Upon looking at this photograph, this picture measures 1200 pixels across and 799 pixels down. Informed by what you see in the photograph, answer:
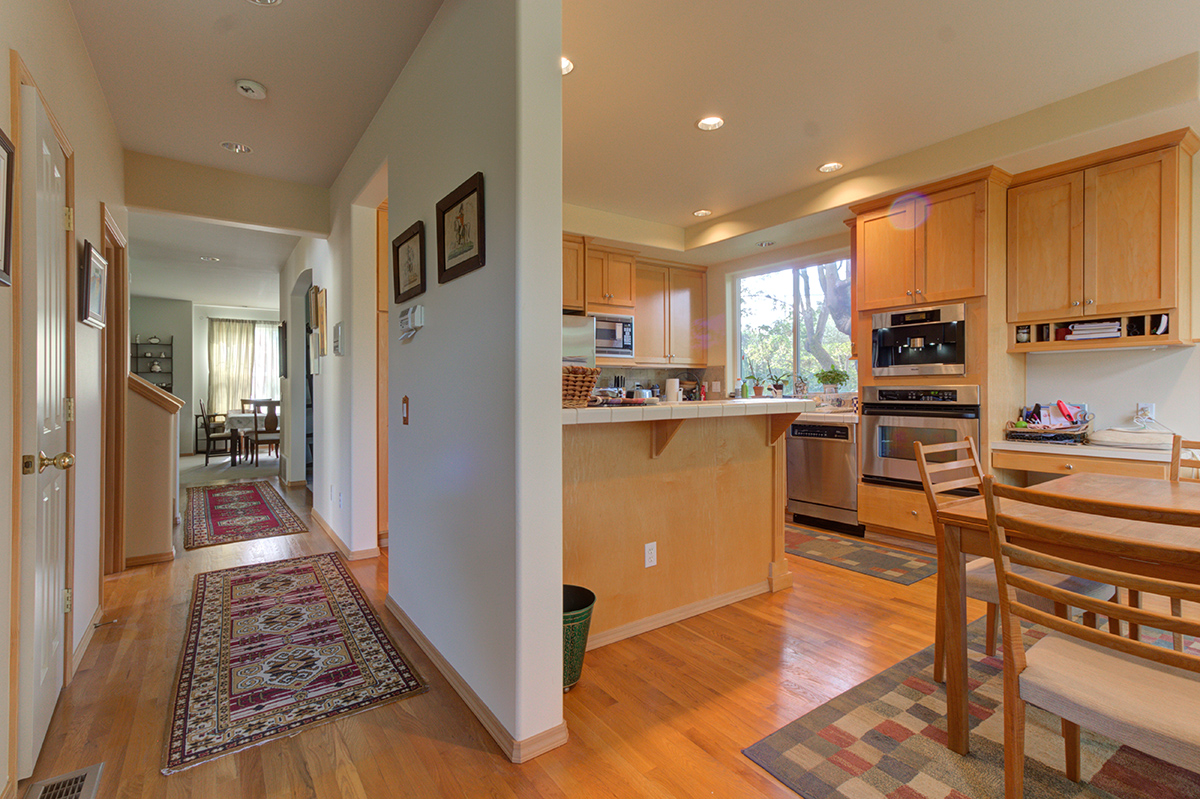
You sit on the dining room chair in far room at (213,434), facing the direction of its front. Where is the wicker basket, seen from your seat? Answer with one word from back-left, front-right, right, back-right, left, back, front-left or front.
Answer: right

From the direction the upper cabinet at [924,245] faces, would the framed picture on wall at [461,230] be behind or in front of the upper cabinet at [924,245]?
in front

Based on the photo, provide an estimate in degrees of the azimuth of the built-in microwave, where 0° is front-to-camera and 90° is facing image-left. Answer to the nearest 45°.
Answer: approximately 315°

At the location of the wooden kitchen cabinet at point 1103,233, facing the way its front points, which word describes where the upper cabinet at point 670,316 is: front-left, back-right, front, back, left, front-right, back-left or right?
front-right

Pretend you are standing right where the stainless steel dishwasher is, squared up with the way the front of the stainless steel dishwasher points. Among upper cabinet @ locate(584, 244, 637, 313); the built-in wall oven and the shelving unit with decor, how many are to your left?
1

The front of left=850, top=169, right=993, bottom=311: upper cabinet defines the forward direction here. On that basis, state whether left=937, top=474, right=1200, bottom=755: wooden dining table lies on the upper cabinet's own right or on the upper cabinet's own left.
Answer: on the upper cabinet's own left

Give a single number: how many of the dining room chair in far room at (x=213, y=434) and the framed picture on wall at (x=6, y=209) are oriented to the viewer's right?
2

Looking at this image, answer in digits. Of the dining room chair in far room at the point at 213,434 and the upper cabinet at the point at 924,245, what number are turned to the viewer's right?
1

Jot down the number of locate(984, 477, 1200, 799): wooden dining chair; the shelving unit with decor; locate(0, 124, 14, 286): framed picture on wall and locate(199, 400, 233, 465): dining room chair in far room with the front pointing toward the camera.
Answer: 1

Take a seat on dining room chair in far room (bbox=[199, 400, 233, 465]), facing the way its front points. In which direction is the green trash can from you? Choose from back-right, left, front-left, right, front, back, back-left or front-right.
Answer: right

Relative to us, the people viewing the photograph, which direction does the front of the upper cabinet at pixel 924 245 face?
facing the viewer and to the left of the viewer

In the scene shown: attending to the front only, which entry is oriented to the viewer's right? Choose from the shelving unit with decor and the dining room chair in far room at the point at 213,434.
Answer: the dining room chair in far room

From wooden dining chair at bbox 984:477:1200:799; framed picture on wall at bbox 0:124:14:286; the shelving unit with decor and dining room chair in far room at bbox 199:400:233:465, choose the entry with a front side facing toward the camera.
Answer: the shelving unit with decor

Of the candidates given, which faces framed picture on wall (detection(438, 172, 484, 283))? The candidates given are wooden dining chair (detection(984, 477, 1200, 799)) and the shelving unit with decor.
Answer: the shelving unit with decor

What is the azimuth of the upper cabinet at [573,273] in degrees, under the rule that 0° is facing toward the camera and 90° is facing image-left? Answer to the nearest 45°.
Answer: approximately 315°
